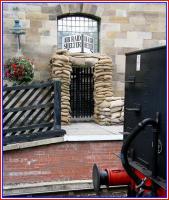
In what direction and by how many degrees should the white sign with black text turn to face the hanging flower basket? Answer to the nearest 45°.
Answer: approximately 45° to its right

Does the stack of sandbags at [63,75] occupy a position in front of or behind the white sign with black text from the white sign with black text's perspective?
in front

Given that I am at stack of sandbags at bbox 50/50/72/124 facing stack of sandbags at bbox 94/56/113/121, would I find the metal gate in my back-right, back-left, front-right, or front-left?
front-left

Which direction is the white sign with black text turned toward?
toward the camera
